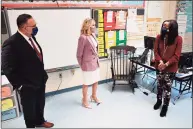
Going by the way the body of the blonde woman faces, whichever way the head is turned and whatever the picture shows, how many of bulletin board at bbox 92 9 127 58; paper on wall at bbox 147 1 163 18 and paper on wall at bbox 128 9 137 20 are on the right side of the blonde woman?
0

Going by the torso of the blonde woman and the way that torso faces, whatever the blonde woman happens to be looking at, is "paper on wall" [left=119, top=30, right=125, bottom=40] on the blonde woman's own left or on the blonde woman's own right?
on the blonde woman's own left

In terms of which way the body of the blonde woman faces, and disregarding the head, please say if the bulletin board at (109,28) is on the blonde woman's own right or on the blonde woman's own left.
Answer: on the blonde woman's own left

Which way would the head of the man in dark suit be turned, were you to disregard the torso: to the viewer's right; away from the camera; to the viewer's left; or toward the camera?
to the viewer's right

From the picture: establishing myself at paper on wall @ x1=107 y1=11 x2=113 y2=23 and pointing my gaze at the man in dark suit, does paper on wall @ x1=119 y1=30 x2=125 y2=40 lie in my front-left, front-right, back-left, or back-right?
back-left

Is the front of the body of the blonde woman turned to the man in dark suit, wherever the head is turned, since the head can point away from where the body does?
no

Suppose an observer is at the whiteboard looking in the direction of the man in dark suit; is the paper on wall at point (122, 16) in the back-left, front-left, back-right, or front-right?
back-left

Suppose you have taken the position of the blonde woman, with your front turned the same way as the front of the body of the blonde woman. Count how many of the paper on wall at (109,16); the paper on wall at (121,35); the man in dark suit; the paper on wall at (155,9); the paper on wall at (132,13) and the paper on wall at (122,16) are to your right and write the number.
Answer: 1

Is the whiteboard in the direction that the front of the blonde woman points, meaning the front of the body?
no

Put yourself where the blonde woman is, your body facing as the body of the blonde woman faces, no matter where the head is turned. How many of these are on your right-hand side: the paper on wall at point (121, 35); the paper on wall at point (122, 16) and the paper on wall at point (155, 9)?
0

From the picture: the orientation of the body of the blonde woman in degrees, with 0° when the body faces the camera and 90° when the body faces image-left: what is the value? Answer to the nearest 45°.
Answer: approximately 315°

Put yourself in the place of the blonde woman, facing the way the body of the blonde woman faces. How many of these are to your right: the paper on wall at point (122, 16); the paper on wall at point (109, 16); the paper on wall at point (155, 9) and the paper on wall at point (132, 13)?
0

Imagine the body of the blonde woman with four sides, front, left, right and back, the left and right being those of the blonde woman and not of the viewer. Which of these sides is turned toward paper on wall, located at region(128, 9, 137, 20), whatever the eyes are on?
left

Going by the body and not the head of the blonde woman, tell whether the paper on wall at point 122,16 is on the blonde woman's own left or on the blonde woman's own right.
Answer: on the blonde woman's own left

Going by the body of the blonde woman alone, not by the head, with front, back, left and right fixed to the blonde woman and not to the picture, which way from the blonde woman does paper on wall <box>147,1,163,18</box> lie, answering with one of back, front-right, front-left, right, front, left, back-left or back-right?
left
